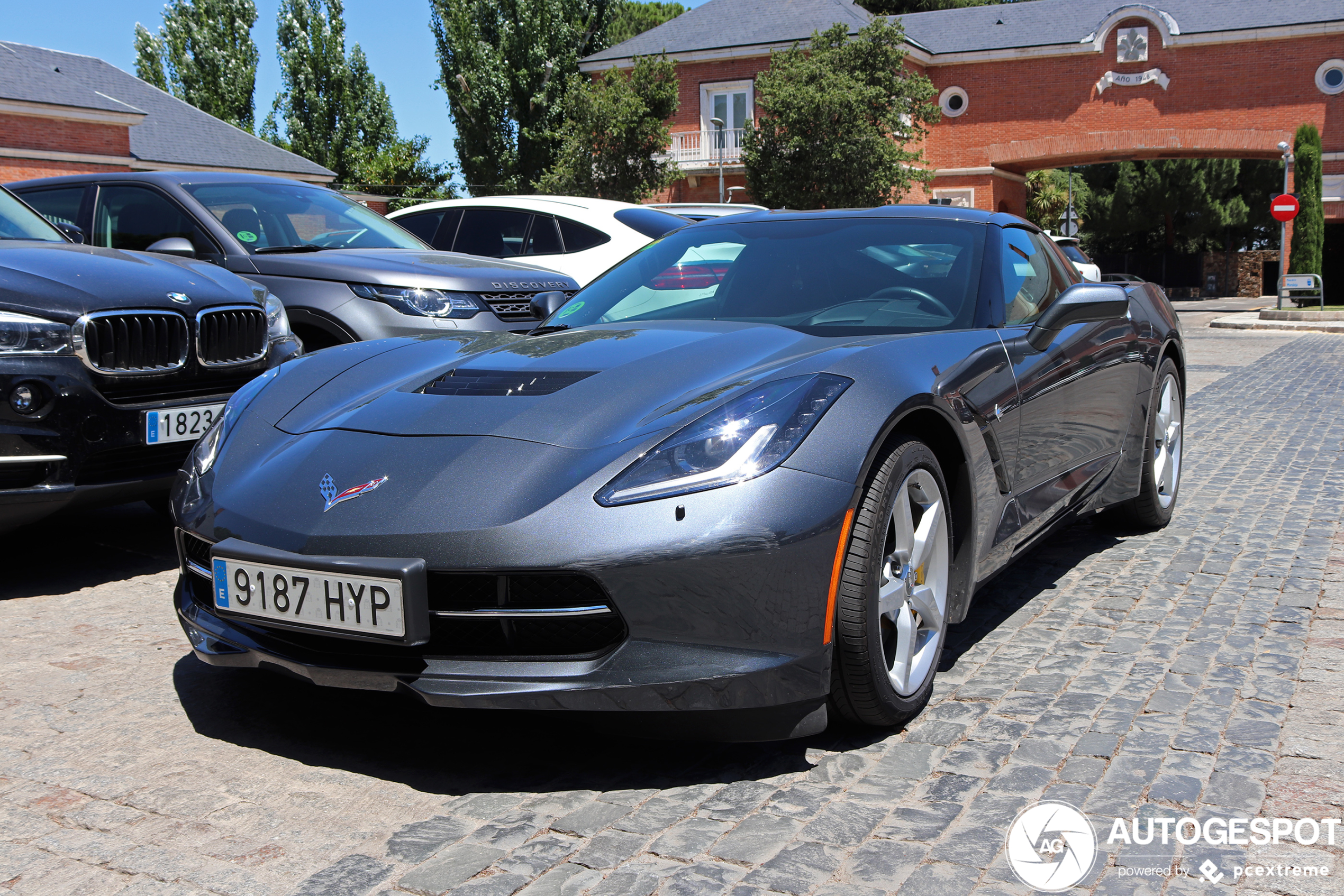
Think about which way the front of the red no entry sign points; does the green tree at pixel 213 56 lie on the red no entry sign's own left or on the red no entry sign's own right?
on the red no entry sign's own right

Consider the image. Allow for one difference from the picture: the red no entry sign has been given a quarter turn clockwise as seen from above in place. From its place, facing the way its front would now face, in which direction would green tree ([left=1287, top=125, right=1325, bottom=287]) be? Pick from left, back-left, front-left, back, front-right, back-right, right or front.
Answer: right

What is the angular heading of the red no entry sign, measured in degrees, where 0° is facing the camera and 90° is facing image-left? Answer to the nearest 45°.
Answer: approximately 0°

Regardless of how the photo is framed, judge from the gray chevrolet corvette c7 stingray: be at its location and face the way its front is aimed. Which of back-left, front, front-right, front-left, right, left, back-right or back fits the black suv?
right

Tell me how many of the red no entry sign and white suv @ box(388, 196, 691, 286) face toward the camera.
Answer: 1

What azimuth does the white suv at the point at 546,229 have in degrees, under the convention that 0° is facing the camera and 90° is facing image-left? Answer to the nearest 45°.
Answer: approximately 135°

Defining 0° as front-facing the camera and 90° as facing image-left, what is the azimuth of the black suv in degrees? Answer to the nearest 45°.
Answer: approximately 315°

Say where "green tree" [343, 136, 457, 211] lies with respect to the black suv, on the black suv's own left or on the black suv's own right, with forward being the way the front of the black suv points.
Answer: on the black suv's own left

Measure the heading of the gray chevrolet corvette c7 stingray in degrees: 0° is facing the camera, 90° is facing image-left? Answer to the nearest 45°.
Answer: approximately 45°

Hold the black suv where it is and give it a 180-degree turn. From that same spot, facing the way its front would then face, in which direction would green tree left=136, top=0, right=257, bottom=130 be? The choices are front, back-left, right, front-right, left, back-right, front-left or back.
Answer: front-right

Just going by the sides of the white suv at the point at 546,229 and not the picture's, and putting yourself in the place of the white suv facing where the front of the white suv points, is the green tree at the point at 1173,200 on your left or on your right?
on your right
